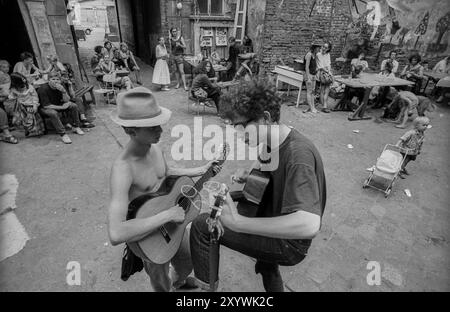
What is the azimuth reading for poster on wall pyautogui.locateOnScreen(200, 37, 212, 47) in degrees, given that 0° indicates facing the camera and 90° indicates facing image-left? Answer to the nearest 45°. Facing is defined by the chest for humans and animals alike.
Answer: approximately 0°

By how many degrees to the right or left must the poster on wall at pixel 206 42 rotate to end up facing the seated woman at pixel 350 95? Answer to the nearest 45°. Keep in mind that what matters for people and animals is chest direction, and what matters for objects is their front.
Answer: approximately 45° to its left

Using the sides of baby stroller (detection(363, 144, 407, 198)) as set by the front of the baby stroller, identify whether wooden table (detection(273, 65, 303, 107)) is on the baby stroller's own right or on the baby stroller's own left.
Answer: on the baby stroller's own right

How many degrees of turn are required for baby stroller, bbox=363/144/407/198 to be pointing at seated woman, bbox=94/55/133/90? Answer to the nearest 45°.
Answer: approximately 45° to its right

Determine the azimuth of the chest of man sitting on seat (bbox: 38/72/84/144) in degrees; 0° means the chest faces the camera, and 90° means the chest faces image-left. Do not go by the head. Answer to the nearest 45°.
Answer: approximately 315°

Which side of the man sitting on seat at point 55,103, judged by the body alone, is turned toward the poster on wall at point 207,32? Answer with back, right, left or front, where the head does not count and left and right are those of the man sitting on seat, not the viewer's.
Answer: left

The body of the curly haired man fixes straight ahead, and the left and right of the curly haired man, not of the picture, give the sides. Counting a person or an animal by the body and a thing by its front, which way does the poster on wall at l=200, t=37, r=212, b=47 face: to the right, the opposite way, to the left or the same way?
to the left

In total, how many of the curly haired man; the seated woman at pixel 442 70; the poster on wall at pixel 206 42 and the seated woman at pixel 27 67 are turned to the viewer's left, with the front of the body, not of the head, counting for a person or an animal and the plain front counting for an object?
2

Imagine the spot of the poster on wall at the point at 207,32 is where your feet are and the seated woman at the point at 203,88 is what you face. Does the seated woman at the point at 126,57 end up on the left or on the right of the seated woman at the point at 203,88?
right

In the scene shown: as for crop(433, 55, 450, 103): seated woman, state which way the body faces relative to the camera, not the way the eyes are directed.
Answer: to the viewer's left

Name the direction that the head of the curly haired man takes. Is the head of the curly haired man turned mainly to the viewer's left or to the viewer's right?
to the viewer's left
